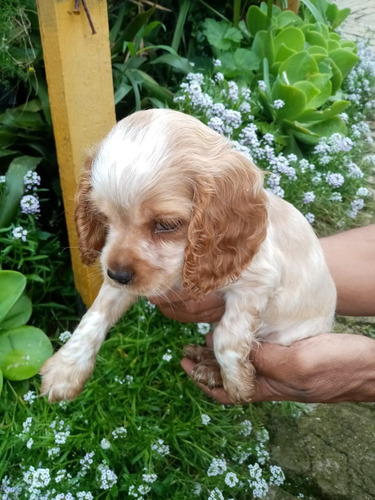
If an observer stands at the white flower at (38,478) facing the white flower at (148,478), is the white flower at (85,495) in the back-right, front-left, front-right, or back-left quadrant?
front-right

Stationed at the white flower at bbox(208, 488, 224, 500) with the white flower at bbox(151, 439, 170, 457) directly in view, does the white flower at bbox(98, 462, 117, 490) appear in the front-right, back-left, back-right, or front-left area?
front-left

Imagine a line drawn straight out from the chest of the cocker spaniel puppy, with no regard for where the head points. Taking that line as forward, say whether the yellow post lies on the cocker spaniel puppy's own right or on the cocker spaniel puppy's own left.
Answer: on the cocker spaniel puppy's own right

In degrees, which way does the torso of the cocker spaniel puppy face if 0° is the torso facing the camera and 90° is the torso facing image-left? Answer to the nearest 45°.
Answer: approximately 45°

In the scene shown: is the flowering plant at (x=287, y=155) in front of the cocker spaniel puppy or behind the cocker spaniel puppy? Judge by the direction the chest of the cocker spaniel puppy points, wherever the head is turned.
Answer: behind

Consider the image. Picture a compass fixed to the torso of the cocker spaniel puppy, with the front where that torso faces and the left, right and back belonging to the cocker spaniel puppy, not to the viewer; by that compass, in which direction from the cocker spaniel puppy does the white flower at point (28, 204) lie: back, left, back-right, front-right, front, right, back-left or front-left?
right

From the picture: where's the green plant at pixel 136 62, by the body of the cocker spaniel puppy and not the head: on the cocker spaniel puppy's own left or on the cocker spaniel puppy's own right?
on the cocker spaniel puppy's own right
